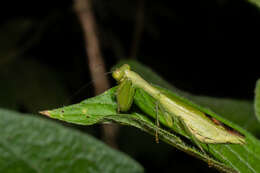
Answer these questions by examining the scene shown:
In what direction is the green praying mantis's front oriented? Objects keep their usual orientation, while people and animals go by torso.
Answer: to the viewer's left

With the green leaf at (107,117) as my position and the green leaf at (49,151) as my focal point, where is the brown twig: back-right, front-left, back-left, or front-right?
back-right

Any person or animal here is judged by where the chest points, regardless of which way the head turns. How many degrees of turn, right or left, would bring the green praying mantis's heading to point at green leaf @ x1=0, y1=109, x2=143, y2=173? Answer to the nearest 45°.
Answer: approximately 90° to its left

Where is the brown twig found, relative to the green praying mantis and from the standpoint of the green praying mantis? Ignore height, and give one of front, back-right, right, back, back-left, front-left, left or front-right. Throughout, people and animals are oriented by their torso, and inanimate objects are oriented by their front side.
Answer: front-right
